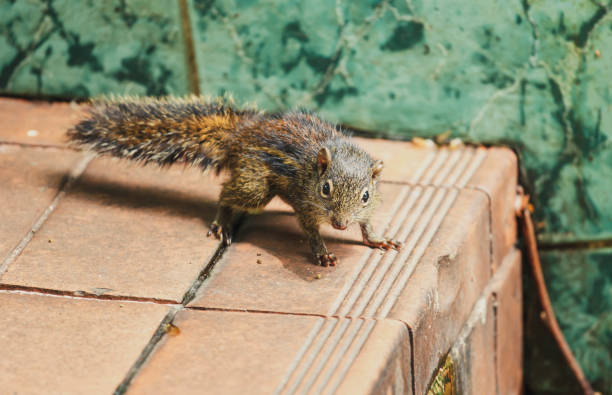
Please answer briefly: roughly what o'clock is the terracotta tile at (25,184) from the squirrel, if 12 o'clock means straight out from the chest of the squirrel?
The terracotta tile is roughly at 5 o'clock from the squirrel.

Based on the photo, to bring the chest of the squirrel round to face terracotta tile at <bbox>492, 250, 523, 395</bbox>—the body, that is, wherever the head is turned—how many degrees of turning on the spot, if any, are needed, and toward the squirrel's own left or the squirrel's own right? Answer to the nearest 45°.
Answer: approximately 45° to the squirrel's own left

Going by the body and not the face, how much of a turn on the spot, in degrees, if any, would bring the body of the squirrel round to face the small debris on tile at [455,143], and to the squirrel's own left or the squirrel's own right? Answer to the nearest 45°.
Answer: approximately 90° to the squirrel's own left

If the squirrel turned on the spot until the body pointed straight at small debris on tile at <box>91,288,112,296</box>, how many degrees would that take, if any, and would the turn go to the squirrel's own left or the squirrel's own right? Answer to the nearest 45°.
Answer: approximately 90° to the squirrel's own right

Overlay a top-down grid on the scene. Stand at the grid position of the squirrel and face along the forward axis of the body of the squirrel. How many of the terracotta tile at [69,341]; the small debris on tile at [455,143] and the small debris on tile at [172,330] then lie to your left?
1

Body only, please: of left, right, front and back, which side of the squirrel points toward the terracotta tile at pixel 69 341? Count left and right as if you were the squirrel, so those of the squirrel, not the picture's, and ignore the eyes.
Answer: right

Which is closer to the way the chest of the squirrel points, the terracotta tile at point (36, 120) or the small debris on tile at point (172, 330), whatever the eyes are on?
the small debris on tile

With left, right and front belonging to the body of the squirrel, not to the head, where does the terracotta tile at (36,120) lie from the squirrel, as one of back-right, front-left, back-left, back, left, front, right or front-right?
back

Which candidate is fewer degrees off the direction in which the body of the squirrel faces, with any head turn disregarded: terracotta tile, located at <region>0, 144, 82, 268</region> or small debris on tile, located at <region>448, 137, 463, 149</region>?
the small debris on tile

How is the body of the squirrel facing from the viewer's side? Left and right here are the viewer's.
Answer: facing the viewer and to the right of the viewer
